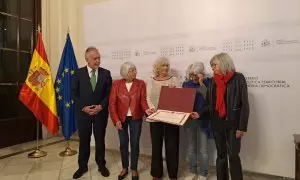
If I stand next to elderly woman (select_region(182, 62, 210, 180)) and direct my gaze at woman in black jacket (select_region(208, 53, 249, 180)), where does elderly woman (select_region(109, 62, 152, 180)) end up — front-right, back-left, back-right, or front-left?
back-right

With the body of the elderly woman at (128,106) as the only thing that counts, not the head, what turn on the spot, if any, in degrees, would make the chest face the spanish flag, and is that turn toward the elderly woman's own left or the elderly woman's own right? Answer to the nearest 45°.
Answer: approximately 135° to the elderly woman's own right

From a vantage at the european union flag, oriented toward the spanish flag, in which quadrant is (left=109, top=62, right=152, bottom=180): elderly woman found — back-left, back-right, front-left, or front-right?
back-left

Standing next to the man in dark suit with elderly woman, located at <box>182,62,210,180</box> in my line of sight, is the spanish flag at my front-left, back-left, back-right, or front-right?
back-left

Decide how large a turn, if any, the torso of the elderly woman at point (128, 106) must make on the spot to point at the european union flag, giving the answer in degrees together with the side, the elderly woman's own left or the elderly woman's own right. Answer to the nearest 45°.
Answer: approximately 135° to the elderly woman's own right

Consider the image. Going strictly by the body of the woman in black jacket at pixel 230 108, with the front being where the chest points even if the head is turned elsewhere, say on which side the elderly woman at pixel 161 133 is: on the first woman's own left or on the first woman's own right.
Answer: on the first woman's own right

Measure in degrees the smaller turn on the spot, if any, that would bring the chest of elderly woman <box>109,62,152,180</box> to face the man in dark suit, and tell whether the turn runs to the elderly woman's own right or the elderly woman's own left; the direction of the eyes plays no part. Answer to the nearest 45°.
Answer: approximately 90° to the elderly woman's own right

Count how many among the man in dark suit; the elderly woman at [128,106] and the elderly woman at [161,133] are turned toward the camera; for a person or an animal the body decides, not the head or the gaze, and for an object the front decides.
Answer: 3

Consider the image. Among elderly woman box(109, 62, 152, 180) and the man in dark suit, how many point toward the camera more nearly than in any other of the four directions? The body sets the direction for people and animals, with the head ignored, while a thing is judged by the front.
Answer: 2

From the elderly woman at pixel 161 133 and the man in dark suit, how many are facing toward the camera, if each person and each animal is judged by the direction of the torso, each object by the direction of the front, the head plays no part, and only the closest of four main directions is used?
2

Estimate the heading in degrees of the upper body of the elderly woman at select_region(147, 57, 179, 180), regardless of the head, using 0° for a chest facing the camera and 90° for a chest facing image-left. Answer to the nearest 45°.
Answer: approximately 0°

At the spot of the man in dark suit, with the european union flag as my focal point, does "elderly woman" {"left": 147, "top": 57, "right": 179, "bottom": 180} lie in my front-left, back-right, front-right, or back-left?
back-right

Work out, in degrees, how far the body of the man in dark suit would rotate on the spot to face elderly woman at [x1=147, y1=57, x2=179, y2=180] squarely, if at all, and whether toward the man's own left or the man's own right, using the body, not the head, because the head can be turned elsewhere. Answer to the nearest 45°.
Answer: approximately 45° to the man's own left

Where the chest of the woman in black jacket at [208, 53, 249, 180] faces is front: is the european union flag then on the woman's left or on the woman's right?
on the woman's right

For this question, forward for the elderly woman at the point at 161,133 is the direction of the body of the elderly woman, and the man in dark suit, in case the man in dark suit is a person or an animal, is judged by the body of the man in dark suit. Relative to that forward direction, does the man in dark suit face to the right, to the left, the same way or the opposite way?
the same way

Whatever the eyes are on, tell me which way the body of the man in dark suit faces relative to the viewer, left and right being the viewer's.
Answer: facing the viewer
